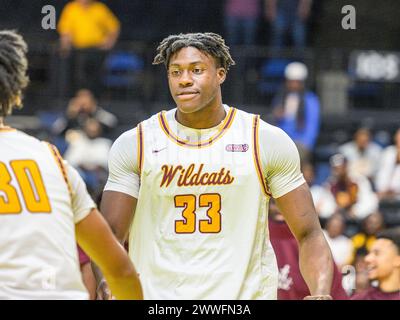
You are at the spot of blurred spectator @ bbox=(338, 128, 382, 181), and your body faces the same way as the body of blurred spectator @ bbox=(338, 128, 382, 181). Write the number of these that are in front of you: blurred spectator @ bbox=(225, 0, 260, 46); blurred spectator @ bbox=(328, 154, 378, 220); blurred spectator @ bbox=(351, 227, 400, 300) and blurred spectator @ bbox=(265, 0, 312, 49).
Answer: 2

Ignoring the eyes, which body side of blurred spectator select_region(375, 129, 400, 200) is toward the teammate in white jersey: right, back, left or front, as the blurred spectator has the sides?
front

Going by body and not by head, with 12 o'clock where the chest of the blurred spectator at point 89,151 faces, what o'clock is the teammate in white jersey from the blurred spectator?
The teammate in white jersey is roughly at 12 o'clock from the blurred spectator.

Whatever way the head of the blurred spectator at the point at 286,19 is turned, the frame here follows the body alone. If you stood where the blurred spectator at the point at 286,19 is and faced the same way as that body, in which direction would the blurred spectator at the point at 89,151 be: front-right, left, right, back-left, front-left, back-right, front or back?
front-right

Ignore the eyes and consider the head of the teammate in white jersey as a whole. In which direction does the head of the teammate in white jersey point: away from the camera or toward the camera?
away from the camera

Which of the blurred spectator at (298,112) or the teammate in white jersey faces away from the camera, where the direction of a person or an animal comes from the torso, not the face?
the teammate in white jersey

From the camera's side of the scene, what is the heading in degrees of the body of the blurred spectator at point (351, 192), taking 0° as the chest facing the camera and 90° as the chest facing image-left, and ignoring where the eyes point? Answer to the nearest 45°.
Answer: approximately 45°

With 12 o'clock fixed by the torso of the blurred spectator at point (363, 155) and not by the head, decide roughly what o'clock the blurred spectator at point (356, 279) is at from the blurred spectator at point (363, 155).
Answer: the blurred spectator at point (356, 279) is roughly at 12 o'clock from the blurred spectator at point (363, 155).

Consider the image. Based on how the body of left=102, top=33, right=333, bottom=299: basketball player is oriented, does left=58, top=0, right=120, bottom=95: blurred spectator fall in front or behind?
behind

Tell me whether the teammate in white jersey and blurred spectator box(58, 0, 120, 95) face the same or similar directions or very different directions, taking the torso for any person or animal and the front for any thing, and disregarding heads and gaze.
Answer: very different directions

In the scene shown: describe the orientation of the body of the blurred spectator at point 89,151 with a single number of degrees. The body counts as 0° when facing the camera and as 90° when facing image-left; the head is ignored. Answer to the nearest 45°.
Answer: approximately 0°

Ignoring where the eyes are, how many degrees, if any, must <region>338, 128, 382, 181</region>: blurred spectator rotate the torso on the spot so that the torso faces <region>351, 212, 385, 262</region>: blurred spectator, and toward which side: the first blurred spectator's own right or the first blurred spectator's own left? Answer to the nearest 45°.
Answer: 0° — they already face them
